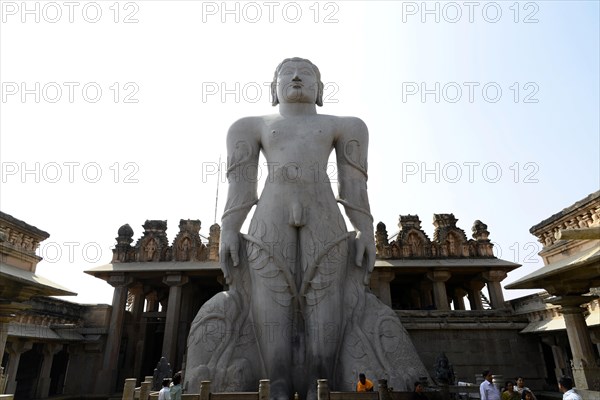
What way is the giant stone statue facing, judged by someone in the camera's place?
facing the viewer
